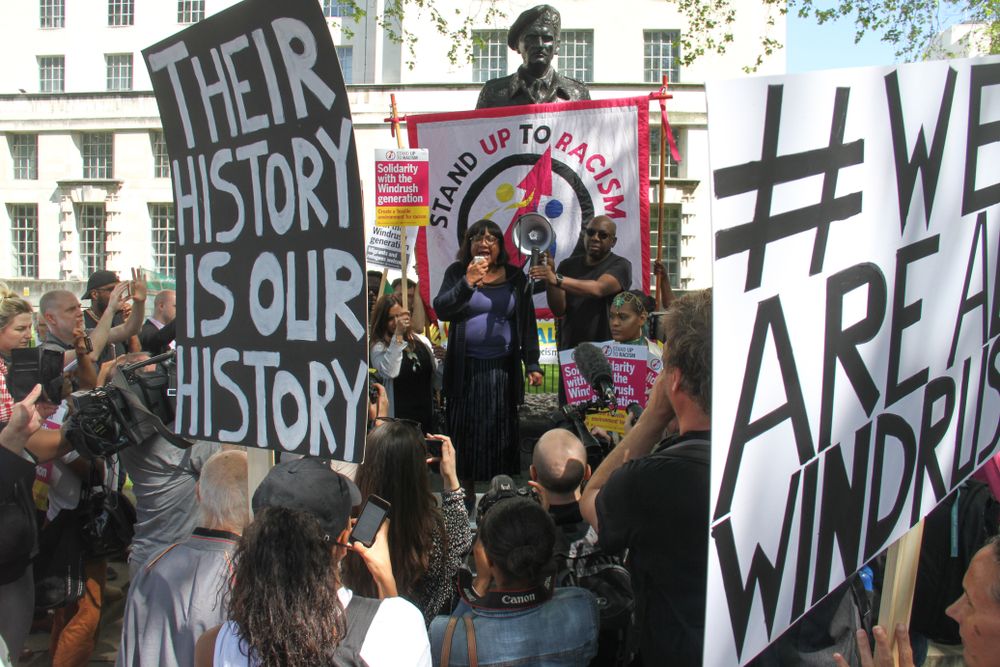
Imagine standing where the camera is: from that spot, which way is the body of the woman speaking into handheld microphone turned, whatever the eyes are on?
toward the camera

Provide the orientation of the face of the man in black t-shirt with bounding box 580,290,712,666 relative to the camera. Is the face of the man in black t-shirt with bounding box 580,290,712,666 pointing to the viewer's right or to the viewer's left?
to the viewer's left

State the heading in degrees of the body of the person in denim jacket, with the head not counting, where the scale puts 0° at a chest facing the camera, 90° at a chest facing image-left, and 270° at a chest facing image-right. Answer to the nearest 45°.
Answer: approximately 180°

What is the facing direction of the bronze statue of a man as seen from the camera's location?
facing the viewer

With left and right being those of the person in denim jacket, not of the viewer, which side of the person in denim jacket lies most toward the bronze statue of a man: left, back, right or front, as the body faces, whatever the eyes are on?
front

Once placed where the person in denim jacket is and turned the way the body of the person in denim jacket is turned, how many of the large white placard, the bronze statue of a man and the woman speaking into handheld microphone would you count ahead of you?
2

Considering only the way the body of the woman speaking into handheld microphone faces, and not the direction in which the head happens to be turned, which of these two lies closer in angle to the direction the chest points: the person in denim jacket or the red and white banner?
the person in denim jacket

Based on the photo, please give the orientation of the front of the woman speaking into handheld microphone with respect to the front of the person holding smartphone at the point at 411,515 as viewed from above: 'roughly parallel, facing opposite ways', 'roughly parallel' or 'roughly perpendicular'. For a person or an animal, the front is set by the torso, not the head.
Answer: roughly parallel, facing opposite ways

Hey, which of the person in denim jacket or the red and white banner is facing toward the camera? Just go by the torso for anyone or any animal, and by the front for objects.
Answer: the red and white banner

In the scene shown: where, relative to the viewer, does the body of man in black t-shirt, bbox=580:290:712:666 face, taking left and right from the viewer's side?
facing away from the viewer and to the left of the viewer

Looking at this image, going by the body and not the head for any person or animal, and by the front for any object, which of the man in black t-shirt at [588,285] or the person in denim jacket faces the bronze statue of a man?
the person in denim jacket

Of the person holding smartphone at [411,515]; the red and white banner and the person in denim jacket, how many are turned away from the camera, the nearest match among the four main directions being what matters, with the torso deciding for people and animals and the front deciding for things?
2

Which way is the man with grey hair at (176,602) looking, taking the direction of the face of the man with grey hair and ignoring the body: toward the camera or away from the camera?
away from the camera

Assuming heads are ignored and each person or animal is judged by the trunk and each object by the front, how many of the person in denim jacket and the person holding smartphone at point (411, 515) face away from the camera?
2

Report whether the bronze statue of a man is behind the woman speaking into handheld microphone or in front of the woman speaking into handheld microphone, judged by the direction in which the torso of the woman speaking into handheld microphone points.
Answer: behind
